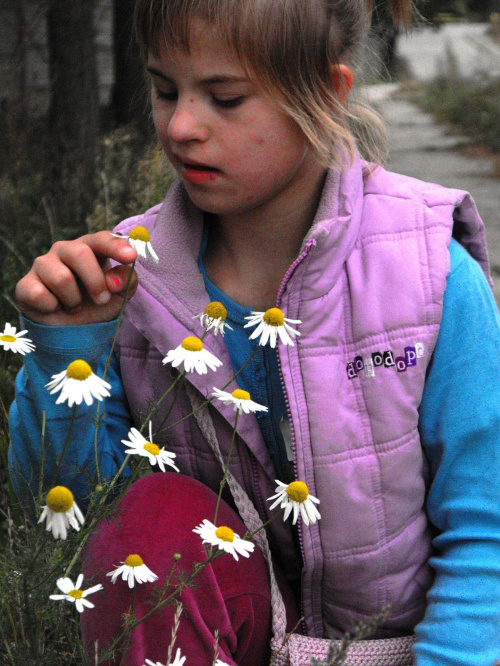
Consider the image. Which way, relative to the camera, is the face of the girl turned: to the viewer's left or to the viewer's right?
to the viewer's left

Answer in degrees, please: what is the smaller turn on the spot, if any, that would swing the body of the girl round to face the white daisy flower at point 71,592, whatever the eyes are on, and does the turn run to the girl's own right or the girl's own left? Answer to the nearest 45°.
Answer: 0° — they already face it

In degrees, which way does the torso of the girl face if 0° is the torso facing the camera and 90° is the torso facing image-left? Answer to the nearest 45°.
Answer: approximately 45°
